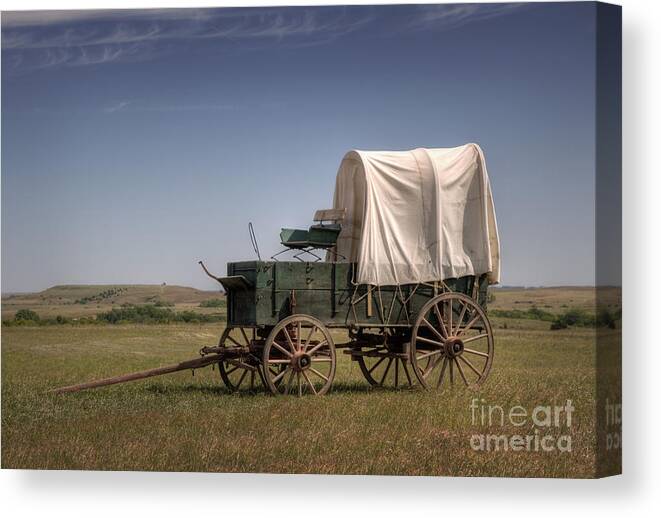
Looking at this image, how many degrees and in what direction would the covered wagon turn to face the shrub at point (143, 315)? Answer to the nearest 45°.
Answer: approximately 90° to its right

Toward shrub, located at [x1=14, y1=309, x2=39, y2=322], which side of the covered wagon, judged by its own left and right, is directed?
right

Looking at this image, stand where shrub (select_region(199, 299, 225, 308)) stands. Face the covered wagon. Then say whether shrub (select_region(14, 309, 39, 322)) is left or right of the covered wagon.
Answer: right

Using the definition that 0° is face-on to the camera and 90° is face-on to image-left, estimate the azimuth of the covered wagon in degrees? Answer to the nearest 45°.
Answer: approximately 45°

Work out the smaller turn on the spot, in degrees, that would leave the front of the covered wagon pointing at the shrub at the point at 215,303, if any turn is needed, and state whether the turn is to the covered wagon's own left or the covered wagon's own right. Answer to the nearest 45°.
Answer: approximately 135° to the covered wagon's own right
